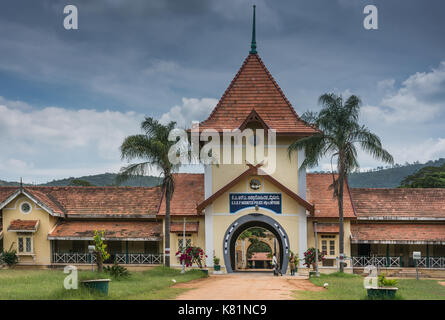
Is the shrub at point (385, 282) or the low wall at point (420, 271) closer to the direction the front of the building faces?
the shrub

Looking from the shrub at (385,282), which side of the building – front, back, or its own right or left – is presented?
front

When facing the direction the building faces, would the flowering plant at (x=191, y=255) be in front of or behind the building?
in front

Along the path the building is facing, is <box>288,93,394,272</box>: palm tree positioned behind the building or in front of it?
in front

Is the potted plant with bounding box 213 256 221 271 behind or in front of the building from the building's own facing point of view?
in front

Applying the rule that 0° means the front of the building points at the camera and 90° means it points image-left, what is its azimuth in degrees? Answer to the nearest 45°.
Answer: approximately 0°

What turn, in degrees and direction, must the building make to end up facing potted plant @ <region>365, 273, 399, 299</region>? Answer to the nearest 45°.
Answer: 0° — it already faces it

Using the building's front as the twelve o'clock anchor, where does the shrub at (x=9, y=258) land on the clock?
The shrub is roughly at 3 o'clock from the building.
